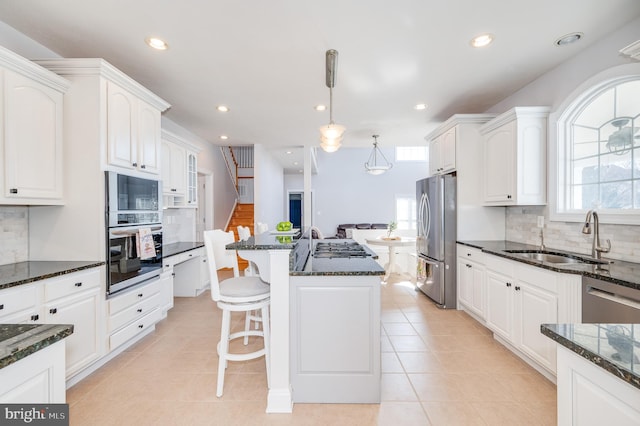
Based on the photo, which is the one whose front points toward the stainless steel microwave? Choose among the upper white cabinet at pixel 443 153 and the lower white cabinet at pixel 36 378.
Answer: the upper white cabinet

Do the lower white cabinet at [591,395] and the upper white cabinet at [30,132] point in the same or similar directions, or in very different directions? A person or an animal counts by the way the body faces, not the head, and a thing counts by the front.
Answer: very different directions

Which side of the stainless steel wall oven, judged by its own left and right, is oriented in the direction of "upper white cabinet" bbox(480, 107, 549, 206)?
front

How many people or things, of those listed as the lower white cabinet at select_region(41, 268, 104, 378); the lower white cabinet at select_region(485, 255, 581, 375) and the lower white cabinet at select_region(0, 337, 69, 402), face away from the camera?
0

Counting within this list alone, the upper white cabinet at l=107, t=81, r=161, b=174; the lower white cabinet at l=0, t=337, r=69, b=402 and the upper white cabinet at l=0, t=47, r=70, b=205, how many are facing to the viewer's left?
0

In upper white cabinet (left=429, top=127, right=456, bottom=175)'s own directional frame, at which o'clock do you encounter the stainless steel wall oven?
The stainless steel wall oven is roughly at 12 o'clock from the upper white cabinet.

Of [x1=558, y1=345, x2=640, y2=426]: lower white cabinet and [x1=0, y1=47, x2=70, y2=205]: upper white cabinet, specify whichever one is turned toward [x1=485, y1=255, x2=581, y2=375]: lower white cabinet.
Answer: the upper white cabinet

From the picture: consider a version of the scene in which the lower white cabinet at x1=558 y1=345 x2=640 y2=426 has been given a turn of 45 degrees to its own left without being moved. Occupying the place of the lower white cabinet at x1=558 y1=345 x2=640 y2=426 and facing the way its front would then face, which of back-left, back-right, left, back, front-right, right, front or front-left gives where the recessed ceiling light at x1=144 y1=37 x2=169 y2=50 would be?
right

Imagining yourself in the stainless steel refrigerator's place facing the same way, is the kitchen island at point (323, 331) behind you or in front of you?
in front

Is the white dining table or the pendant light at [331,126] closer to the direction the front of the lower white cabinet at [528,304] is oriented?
the pendant light

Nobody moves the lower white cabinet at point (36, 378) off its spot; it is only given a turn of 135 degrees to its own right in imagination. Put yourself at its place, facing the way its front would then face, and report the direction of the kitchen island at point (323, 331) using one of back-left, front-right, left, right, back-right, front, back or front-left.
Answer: back

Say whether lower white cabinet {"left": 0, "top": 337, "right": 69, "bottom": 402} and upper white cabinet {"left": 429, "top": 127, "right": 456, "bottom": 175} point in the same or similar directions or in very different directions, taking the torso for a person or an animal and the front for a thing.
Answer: very different directions

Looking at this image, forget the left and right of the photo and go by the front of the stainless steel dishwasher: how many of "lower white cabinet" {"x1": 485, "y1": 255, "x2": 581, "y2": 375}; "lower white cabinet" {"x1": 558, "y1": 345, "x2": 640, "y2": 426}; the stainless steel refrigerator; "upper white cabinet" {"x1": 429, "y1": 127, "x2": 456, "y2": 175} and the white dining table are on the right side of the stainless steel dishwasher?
4

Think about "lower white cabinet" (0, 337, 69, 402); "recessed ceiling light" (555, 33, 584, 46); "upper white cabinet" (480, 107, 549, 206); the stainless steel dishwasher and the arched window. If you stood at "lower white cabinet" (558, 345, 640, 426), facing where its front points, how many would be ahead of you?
1

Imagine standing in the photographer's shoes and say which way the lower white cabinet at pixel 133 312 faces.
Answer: facing the viewer and to the right of the viewer

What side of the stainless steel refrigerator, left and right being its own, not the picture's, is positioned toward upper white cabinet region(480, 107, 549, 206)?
left
